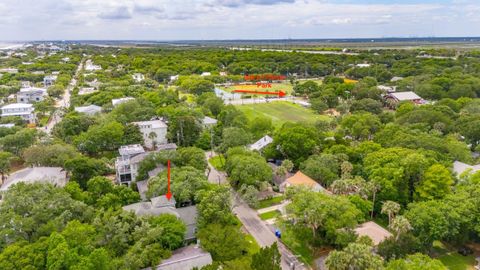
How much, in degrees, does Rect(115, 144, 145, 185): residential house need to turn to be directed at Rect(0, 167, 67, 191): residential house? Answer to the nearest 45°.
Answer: approximately 90° to its right

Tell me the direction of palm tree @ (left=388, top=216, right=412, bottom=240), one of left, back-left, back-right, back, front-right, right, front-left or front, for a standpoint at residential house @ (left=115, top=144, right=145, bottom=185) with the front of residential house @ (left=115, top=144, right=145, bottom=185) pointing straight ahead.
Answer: front-left

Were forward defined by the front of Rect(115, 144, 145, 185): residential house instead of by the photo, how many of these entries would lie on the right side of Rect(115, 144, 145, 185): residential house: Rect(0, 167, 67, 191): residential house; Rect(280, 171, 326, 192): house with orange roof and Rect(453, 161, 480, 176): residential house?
1

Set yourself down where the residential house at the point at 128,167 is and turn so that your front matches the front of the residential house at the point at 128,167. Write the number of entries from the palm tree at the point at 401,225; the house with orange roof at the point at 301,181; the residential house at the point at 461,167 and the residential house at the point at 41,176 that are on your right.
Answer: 1

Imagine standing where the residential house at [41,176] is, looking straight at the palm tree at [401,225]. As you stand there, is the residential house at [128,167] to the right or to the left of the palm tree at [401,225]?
left

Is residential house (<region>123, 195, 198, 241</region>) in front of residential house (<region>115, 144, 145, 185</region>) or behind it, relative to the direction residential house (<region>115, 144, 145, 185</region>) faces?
in front

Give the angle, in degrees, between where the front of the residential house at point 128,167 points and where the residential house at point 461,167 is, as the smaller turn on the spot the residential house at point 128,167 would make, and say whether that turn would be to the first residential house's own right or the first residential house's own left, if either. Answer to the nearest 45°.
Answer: approximately 45° to the first residential house's own left

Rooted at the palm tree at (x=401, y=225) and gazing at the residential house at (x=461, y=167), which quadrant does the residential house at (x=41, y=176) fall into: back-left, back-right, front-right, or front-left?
back-left

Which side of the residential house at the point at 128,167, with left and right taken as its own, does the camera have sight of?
front

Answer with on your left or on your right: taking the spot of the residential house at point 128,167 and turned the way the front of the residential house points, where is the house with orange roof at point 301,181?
on your left

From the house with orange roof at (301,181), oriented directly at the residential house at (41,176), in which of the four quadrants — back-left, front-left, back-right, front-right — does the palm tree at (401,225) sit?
back-left
